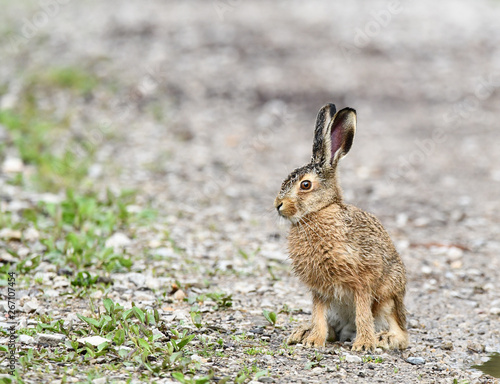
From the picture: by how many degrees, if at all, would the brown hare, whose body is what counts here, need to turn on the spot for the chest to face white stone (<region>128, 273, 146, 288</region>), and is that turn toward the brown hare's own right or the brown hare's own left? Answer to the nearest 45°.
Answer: approximately 90° to the brown hare's own right

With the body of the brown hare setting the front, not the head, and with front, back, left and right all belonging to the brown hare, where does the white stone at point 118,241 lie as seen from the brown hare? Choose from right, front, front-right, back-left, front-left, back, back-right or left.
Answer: right

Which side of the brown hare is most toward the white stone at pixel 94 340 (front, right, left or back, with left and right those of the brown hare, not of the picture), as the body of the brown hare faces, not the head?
front

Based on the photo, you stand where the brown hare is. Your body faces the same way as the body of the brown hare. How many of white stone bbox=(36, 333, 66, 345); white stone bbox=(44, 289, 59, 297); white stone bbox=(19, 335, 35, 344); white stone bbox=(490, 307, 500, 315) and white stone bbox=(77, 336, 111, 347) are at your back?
1

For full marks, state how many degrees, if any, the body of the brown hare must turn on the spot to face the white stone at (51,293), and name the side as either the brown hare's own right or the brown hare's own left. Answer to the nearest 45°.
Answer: approximately 45° to the brown hare's own right

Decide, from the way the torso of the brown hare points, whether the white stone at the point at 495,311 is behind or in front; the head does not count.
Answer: behind

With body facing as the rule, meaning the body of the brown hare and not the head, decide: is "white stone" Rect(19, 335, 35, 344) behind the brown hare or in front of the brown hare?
in front

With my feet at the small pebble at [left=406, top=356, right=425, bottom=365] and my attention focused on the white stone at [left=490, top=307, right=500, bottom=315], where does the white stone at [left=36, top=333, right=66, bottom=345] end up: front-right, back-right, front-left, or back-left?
back-left
